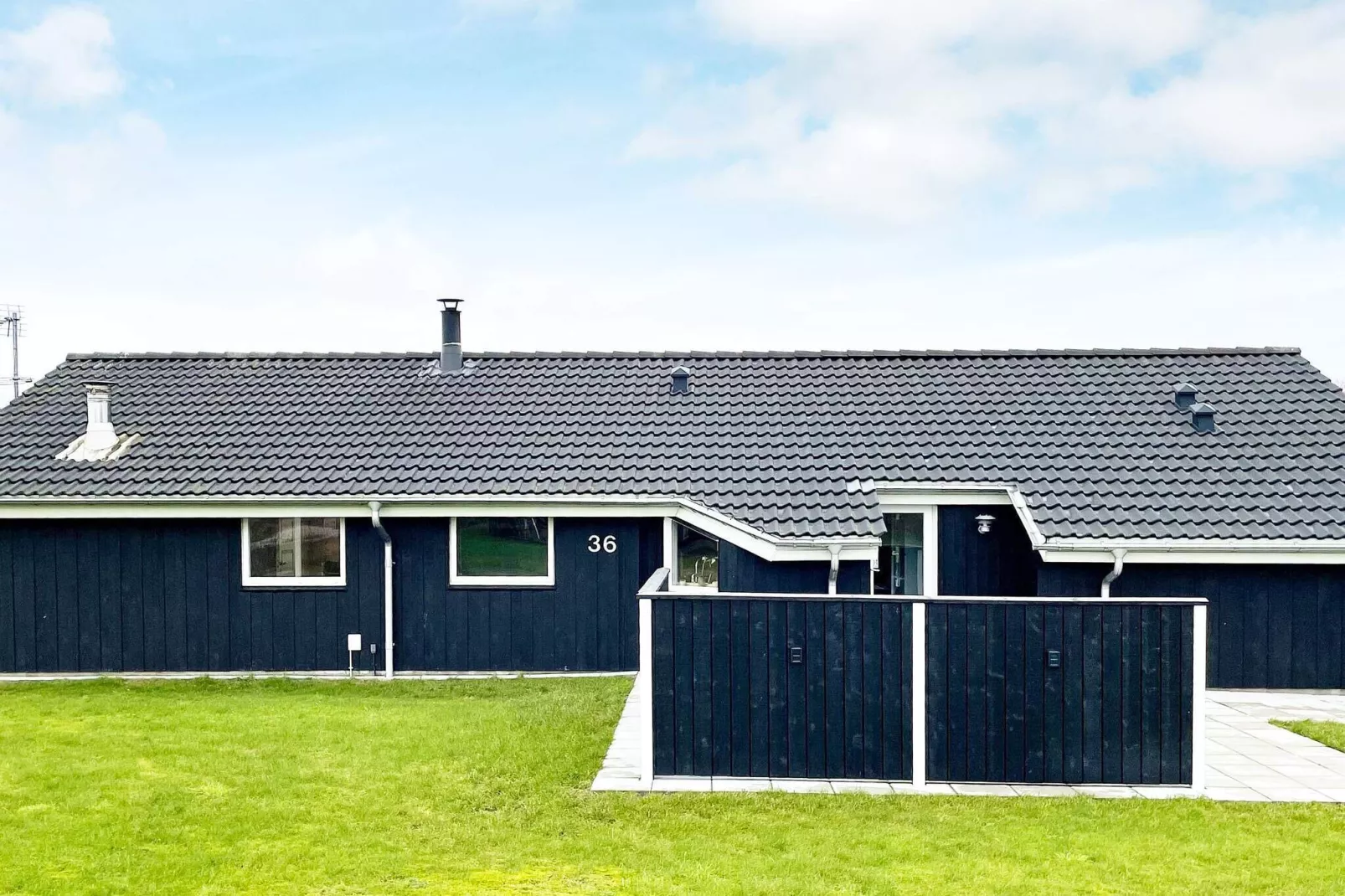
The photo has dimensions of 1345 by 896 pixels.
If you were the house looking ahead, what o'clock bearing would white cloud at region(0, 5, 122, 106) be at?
The white cloud is roughly at 4 o'clock from the house.

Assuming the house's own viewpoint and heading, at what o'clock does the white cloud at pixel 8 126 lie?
The white cloud is roughly at 4 o'clock from the house.

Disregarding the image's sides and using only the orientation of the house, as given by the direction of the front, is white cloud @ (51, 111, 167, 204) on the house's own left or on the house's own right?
on the house's own right

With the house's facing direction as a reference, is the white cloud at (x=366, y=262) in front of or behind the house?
behind

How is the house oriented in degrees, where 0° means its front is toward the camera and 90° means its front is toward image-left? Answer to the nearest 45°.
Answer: approximately 0°
